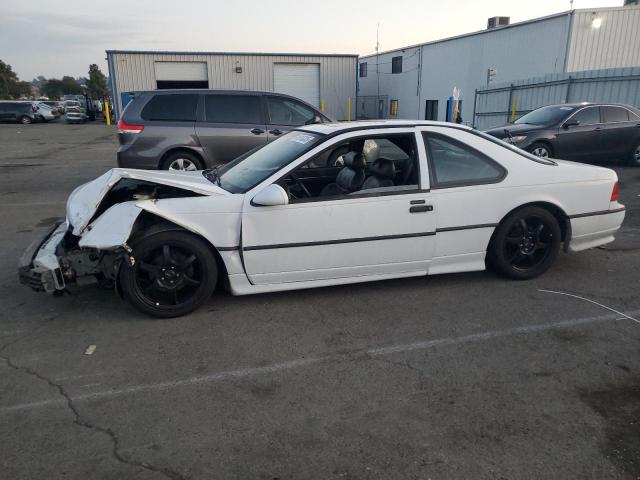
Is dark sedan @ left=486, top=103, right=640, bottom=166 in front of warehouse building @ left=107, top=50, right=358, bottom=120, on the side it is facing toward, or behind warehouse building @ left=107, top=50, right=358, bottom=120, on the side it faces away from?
in front

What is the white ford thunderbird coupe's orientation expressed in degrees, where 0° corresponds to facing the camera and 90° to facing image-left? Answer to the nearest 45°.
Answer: approximately 90°

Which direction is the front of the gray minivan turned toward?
to the viewer's right

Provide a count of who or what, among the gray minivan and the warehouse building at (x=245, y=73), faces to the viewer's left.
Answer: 0

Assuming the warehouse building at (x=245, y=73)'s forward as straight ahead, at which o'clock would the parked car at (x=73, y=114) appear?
The parked car is roughly at 4 o'clock from the warehouse building.

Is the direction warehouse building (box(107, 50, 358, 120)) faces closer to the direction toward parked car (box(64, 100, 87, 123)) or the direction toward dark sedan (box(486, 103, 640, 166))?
the dark sedan

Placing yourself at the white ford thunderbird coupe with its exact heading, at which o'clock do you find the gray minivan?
The gray minivan is roughly at 2 o'clock from the white ford thunderbird coupe.

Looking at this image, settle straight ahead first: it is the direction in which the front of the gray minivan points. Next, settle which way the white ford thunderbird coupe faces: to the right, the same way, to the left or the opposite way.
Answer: the opposite way

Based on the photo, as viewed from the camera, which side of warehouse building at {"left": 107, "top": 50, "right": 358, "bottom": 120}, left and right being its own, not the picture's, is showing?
front

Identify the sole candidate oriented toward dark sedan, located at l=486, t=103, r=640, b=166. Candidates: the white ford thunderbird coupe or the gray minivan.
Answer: the gray minivan

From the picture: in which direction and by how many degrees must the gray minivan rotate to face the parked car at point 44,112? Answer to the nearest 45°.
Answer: approximately 90° to its left

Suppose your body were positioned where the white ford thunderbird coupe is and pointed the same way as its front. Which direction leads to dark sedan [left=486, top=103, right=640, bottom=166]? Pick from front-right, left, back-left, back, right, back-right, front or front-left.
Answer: back-right

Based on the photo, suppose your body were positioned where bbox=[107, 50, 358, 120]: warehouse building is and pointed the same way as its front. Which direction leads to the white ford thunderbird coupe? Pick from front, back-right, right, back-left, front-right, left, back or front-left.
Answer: front

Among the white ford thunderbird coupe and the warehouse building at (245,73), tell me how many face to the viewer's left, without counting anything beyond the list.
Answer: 1

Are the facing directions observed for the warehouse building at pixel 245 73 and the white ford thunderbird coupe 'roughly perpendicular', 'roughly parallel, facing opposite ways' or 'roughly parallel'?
roughly perpendicular
